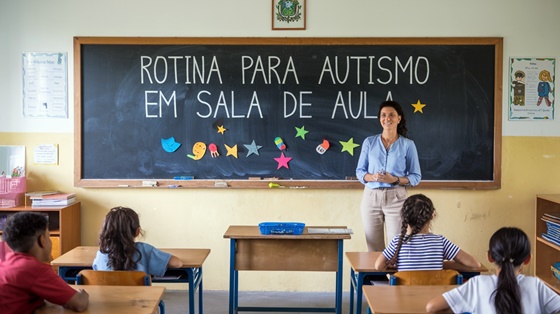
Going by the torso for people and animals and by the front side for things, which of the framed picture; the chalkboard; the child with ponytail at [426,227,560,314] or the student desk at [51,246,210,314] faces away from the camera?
the child with ponytail

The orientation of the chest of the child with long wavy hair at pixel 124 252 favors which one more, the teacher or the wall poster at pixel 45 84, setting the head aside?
the wall poster

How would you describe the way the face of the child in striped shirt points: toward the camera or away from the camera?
away from the camera

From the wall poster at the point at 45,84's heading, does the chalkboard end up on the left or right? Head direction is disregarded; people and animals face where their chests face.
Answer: on its left

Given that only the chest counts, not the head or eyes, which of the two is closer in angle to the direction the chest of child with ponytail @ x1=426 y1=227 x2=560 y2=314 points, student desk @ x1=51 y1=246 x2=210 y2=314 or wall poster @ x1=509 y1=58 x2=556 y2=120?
the wall poster

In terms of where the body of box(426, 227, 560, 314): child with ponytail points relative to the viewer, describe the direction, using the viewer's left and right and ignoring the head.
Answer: facing away from the viewer

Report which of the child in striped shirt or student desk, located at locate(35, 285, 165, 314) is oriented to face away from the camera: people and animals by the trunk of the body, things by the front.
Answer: the child in striped shirt

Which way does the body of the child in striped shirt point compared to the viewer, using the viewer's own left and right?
facing away from the viewer

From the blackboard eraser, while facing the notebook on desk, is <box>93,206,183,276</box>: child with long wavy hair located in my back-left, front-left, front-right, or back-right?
front-right

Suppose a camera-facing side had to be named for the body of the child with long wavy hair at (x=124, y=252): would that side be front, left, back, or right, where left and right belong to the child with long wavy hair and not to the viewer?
back

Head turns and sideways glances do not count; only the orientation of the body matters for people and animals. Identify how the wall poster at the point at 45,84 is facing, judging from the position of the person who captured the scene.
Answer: facing the viewer

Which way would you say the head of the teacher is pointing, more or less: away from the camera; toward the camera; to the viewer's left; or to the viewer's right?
toward the camera

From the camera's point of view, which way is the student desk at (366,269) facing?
toward the camera

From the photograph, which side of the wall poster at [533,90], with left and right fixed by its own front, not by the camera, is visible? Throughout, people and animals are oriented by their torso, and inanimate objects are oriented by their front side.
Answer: front

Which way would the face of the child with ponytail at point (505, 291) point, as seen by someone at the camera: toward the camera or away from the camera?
away from the camera

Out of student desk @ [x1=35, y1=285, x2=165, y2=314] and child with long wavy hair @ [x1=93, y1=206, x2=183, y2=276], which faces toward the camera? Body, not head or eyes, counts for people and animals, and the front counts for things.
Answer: the student desk
